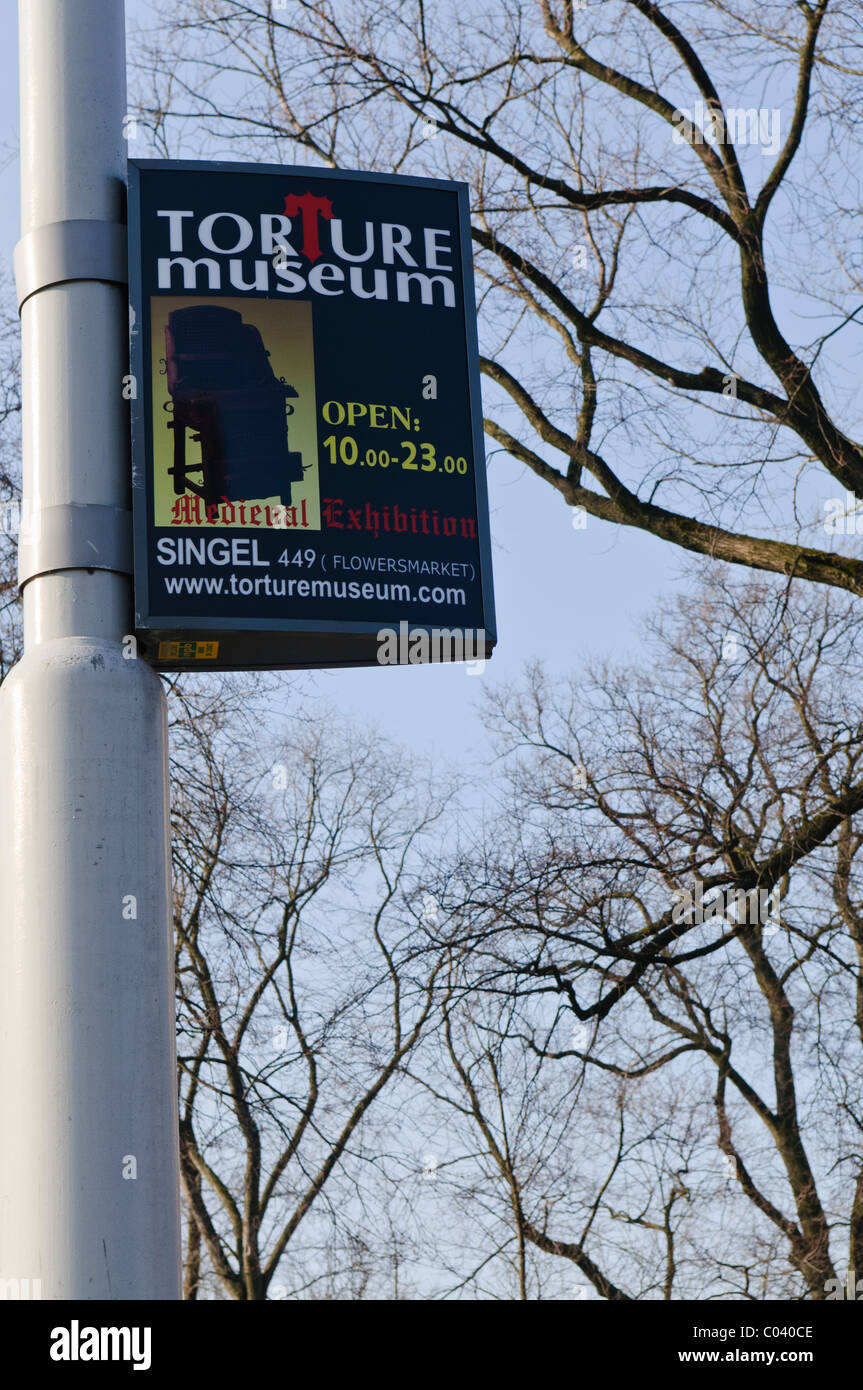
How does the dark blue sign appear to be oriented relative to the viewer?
toward the camera
